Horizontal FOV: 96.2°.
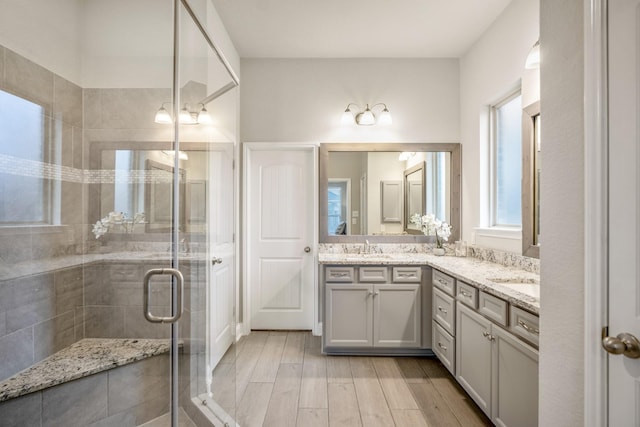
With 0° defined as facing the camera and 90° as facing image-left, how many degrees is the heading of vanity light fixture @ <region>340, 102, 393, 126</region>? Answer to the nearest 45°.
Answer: approximately 0°

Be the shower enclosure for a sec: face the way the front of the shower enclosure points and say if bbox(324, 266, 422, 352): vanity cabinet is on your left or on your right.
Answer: on your left

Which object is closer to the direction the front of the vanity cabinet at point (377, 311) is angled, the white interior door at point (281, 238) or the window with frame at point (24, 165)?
the window with frame

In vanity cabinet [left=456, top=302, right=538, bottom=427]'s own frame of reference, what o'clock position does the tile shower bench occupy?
The tile shower bench is roughly at 12 o'clock from the vanity cabinet.

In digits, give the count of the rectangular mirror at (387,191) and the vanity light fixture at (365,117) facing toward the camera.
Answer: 2

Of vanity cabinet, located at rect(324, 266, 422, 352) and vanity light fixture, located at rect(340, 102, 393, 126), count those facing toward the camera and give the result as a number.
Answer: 2

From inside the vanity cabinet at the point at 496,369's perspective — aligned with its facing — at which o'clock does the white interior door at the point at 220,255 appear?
The white interior door is roughly at 1 o'clock from the vanity cabinet.

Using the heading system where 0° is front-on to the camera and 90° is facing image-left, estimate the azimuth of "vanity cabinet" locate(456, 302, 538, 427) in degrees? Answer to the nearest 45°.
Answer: approximately 45°
